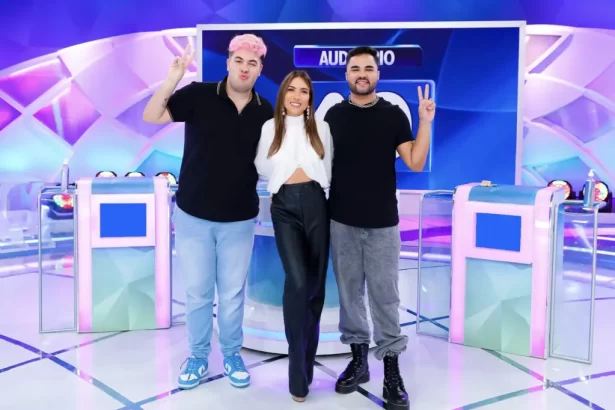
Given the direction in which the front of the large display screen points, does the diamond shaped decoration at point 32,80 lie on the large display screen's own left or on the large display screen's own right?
on the large display screen's own right

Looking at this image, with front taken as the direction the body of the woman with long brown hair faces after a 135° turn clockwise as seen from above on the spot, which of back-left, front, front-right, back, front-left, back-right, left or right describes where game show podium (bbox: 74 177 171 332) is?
front

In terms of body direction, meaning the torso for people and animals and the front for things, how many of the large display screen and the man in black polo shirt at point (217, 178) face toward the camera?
2

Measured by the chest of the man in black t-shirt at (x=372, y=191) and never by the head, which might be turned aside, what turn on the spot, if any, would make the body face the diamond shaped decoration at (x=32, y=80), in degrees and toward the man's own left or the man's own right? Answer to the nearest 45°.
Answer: approximately 135° to the man's own right

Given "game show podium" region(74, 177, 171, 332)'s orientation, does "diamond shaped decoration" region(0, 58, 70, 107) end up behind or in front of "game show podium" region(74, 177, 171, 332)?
behind

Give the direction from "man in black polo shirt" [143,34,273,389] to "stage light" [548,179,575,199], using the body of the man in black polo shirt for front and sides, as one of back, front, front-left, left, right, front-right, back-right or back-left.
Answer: back-left

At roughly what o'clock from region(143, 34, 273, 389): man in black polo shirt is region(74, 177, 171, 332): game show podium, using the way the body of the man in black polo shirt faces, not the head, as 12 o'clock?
The game show podium is roughly at 5 o'clock from the man in black polo shirt.

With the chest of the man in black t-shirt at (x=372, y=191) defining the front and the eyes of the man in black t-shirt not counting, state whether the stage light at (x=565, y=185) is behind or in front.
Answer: behind

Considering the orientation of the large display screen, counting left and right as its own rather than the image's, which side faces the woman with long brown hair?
front
